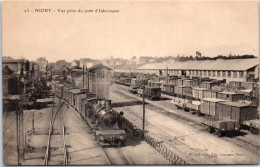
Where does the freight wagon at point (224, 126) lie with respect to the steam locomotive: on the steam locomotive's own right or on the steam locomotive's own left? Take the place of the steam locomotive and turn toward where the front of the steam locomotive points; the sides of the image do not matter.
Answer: on the steam locomotive's own left

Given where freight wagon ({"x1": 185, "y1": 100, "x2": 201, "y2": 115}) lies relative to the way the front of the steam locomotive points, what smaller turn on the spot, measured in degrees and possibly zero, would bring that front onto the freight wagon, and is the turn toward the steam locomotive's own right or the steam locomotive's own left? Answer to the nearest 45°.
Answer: approximately 90° to the steam locomotive's own left

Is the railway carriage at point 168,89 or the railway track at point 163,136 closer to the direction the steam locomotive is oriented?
the railway track

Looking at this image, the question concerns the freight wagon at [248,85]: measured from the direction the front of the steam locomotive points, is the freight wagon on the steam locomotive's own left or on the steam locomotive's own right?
on the steam locomotive's own left

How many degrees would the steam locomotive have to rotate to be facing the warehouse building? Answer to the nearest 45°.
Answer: approximately 90° to its left

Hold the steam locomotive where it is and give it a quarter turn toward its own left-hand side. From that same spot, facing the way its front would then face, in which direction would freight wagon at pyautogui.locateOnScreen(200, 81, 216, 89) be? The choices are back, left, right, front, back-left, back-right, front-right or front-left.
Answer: front

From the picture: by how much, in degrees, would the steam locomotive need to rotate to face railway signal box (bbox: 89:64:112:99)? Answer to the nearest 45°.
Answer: approximately 135° to its left

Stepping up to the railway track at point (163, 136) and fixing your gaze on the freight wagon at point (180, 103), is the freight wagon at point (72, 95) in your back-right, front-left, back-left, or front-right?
front-left

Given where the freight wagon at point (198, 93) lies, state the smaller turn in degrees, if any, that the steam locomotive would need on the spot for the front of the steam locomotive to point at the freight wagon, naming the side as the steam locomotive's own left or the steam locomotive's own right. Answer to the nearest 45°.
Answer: approximately 90° to the steam locomotive's own left

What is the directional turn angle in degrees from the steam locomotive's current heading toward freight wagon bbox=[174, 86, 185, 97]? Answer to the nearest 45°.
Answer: approximately 90° to its left

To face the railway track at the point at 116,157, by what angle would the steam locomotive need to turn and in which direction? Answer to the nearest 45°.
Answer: approximately 45° to its right

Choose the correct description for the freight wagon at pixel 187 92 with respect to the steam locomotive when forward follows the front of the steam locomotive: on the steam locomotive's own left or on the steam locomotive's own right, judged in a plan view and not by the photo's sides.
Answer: on the steam locomotive's own left

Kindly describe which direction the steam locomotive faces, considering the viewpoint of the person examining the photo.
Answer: facing the viewer and to the right of the viewer

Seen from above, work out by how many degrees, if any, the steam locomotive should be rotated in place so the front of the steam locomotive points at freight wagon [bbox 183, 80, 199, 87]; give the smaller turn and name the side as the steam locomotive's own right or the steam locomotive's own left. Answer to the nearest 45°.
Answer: approximately 90° to the steam locomotive's own left

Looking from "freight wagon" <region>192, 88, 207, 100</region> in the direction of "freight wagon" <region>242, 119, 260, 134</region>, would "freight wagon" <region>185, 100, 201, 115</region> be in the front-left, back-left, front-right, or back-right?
front-right
